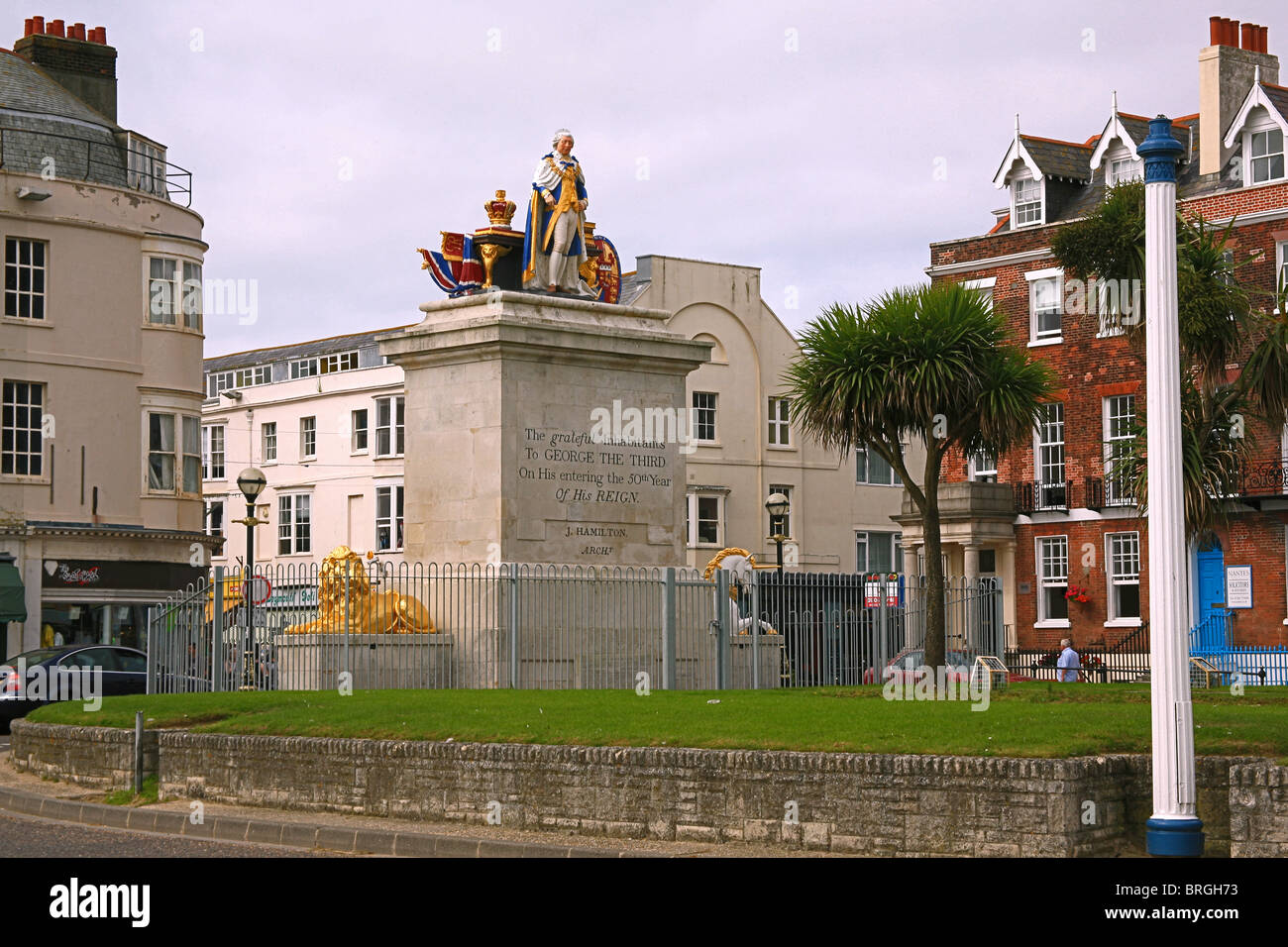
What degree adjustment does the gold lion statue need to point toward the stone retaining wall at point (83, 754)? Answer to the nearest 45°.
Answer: approximately 45° to its left

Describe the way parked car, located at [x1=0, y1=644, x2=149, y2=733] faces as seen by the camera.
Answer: facing away from the viewer and to the right of the viewer

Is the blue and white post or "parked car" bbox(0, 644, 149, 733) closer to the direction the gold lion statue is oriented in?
the parked car

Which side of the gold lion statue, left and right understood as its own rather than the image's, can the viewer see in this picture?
left
